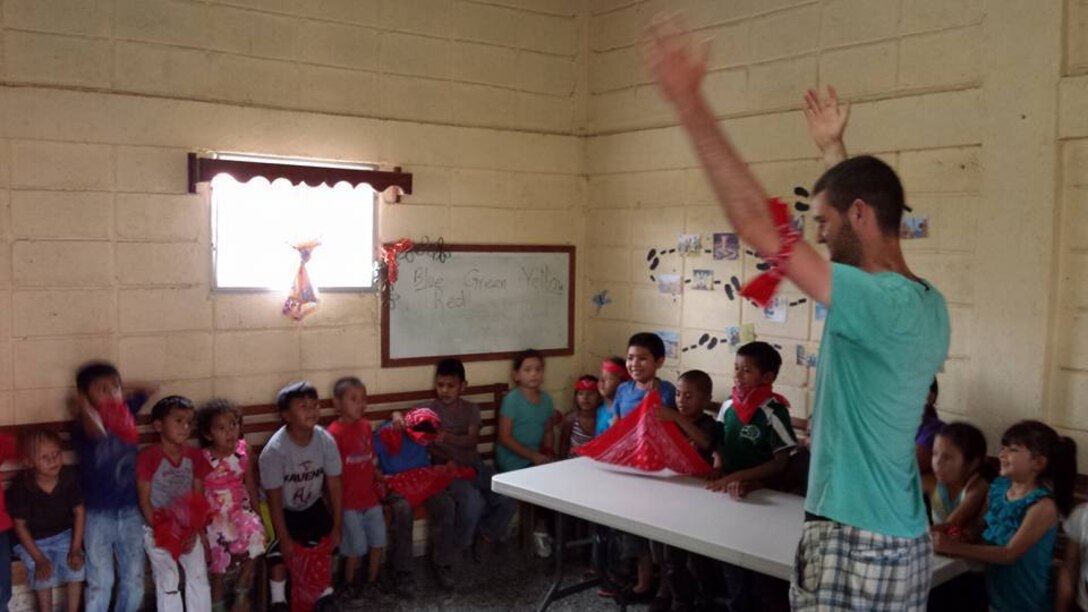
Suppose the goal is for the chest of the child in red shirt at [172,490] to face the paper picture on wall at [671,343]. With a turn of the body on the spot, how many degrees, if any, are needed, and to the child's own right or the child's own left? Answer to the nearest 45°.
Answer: approximately 45° to the child's own left

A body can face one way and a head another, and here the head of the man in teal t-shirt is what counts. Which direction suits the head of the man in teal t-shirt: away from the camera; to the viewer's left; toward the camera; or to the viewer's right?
to the viewer's left

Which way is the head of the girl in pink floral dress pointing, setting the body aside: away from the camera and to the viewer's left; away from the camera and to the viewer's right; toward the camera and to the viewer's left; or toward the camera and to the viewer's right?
toward the camera and to the viewer's right

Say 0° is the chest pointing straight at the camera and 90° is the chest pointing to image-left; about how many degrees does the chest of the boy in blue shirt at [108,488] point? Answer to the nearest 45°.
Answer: approximately 315°

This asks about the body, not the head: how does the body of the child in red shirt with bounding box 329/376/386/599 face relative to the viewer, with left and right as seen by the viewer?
facing the viewer and to the right of the viewer

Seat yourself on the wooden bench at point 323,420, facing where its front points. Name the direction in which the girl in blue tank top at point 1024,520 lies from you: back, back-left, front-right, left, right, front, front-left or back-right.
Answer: front-left

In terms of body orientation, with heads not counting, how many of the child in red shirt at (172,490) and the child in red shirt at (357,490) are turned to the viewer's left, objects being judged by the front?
0

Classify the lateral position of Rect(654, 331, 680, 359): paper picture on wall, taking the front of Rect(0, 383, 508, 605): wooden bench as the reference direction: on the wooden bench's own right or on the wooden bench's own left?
on the wooden bench's own left
